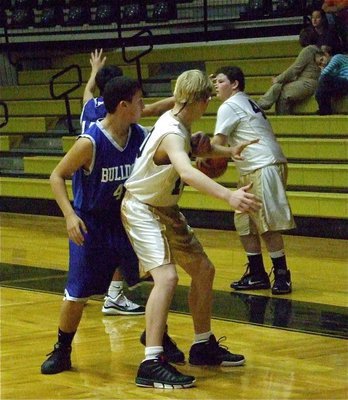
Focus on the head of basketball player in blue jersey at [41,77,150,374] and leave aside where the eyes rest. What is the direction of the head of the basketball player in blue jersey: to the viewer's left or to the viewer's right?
to the viewer's right

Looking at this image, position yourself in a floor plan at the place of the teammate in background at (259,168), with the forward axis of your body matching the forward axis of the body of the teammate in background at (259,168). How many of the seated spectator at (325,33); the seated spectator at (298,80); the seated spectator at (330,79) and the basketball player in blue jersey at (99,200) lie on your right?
3

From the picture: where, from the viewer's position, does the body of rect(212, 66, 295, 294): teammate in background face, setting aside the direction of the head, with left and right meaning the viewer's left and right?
facing to the left of the viewer

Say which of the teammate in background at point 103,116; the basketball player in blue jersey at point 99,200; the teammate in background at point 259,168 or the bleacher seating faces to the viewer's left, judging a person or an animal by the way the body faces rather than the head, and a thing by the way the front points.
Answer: the teammate in background at point 259,168

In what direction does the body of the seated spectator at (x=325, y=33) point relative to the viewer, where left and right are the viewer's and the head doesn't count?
facing the viewer and to the left of the viewer

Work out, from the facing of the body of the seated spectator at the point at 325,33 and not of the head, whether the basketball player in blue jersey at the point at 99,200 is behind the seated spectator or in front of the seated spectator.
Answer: in front

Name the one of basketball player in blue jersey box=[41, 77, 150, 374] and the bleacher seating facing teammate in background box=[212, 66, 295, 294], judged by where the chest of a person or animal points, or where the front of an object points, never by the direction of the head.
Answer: the bleacher seating

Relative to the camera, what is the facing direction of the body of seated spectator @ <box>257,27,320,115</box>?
to the viewer's left

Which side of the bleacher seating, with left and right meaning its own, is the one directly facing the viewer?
front

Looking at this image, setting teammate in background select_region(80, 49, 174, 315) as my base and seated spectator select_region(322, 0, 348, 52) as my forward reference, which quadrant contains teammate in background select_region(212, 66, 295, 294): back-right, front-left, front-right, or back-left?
front-right

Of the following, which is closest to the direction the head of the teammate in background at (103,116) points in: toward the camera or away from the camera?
away from the camera

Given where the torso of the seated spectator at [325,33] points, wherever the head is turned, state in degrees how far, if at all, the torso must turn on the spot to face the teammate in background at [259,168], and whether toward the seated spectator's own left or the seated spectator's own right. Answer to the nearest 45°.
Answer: approximately 45° to the seated spectator's own left
